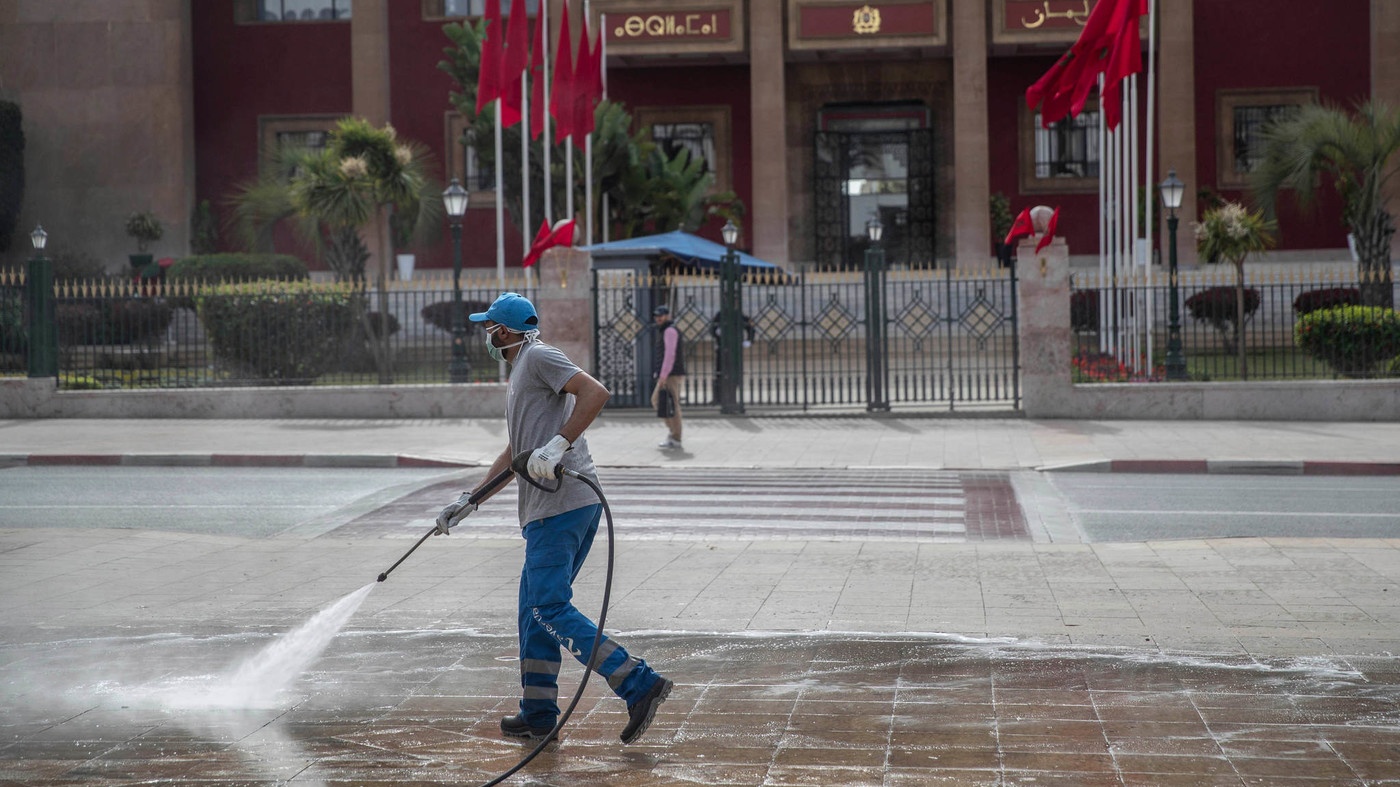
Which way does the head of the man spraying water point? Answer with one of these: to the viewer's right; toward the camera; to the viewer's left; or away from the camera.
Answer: to the viewer's left

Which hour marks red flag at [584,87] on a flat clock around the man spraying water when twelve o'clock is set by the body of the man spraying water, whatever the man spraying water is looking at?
The red flag is roughly at 3 o'clock from the man spraying water.

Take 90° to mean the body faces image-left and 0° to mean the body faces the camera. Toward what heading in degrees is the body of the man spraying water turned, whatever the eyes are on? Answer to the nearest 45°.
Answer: approximately 90°

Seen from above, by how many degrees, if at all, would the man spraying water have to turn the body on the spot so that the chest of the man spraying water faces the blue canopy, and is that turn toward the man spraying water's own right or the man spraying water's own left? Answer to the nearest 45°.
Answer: approximately 90° to the man spraying water's own right
